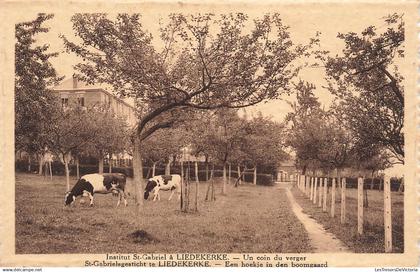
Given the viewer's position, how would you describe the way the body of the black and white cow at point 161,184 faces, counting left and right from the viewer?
facing to the left of the viewer
